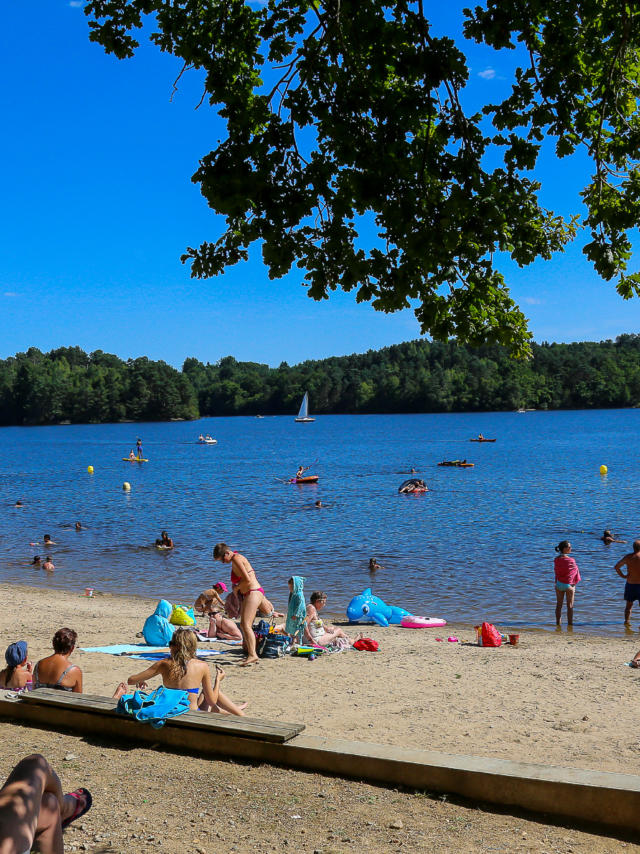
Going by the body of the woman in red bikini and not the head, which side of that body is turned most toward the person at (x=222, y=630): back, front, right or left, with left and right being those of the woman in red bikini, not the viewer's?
right

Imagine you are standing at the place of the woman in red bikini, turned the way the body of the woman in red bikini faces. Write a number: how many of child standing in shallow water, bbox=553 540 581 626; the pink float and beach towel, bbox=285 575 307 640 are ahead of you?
0

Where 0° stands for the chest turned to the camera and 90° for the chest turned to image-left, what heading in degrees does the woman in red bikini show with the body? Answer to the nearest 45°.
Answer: approximately 90°

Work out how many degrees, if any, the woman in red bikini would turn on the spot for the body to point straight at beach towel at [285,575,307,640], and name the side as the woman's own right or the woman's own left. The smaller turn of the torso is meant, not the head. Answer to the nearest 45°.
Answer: approximately 135° to the woman's own right

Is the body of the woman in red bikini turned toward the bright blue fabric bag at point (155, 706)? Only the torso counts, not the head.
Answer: no

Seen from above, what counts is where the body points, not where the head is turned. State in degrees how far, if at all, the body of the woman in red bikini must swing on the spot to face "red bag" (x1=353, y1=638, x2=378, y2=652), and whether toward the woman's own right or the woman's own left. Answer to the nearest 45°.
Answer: approximately 135° to the woman's own right

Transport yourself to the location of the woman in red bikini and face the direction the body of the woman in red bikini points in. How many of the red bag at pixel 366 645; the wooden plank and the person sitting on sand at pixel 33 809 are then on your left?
2

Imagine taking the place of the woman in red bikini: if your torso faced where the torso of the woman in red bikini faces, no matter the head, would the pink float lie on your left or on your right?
on your right

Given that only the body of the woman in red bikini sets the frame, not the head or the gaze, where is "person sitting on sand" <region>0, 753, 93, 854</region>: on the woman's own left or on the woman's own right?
on the woman's own left

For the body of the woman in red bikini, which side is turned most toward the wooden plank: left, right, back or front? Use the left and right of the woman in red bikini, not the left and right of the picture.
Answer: left

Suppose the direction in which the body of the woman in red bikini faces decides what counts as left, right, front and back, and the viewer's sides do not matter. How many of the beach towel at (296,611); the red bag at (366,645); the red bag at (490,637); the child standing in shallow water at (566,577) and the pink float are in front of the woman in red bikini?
0

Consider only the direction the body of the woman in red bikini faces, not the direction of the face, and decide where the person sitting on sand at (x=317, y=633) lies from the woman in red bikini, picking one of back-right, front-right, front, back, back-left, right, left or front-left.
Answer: back-right

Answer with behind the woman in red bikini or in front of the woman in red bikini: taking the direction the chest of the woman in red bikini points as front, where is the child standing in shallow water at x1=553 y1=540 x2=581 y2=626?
behind
